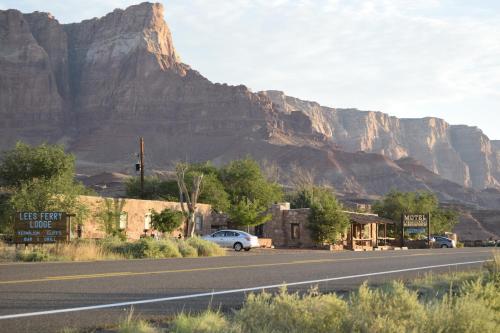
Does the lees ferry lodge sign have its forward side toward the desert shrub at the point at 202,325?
yes

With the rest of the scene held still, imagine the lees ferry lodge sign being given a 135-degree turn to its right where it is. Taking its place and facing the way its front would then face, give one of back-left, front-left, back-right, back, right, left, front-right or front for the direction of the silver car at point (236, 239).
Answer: right

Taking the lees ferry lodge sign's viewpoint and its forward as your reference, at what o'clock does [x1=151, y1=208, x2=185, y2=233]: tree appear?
The tree is roughly at 7 o'clock from the lees ferry lodge sign.

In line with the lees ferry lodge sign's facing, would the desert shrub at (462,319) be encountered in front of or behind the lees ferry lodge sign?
in front

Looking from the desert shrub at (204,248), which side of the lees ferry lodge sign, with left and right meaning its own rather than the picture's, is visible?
left

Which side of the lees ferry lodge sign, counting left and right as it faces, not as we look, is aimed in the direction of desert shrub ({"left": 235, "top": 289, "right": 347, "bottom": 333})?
front

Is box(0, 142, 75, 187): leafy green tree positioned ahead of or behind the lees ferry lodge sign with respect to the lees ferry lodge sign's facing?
behind

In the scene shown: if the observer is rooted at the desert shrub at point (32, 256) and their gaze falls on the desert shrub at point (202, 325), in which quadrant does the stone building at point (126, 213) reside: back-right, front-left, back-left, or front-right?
back-left

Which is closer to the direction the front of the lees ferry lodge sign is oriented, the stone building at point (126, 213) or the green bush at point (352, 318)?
the green bush

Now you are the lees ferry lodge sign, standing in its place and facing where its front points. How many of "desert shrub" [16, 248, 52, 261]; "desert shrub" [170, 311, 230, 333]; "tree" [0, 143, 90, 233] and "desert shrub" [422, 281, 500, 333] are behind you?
1

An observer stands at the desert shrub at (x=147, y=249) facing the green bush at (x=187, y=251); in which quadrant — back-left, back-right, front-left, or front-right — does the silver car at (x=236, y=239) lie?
front-left

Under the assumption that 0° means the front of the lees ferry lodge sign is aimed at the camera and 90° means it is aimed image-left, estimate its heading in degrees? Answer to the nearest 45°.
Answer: approximately 0°

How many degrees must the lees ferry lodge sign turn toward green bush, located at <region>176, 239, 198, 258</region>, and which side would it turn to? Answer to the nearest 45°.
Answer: approximately 90° to its left

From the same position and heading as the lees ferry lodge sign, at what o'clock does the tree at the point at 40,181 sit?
The tree is roughly at 6 o'clock from the lees ferry lodge sign.

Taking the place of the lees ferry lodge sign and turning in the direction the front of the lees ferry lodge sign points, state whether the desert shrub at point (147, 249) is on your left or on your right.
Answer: on your left
